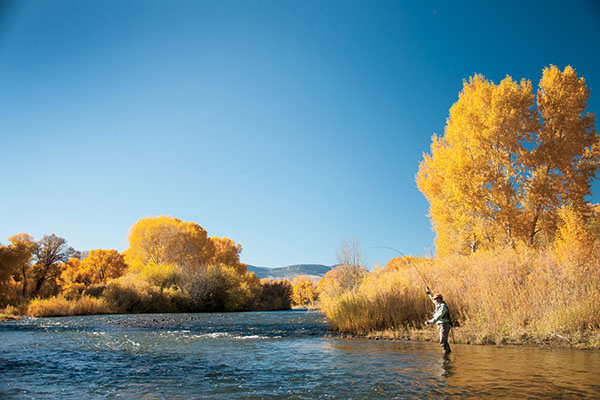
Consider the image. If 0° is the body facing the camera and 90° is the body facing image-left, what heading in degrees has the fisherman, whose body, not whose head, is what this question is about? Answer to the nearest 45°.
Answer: approximately 90°

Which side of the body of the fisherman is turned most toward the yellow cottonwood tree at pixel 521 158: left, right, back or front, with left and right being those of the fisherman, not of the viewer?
right
